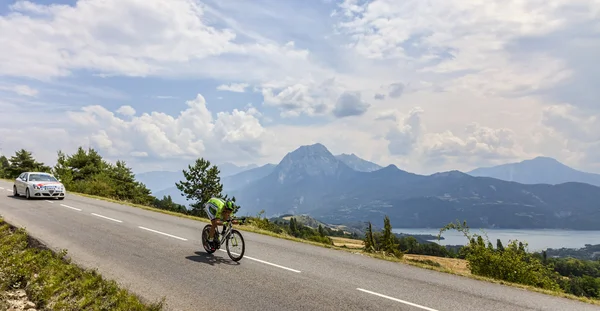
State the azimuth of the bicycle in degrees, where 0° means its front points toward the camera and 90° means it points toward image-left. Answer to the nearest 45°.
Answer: approximately 315°

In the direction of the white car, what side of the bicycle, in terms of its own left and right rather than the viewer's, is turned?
back

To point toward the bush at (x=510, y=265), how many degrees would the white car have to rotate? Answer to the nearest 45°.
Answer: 0° — it already faces it

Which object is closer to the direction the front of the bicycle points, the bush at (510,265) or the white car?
the bush

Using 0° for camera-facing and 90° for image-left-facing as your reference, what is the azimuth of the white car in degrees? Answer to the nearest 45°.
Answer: approximately 315°

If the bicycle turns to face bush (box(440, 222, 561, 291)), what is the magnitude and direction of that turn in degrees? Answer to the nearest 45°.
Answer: approximately 45° to its left
